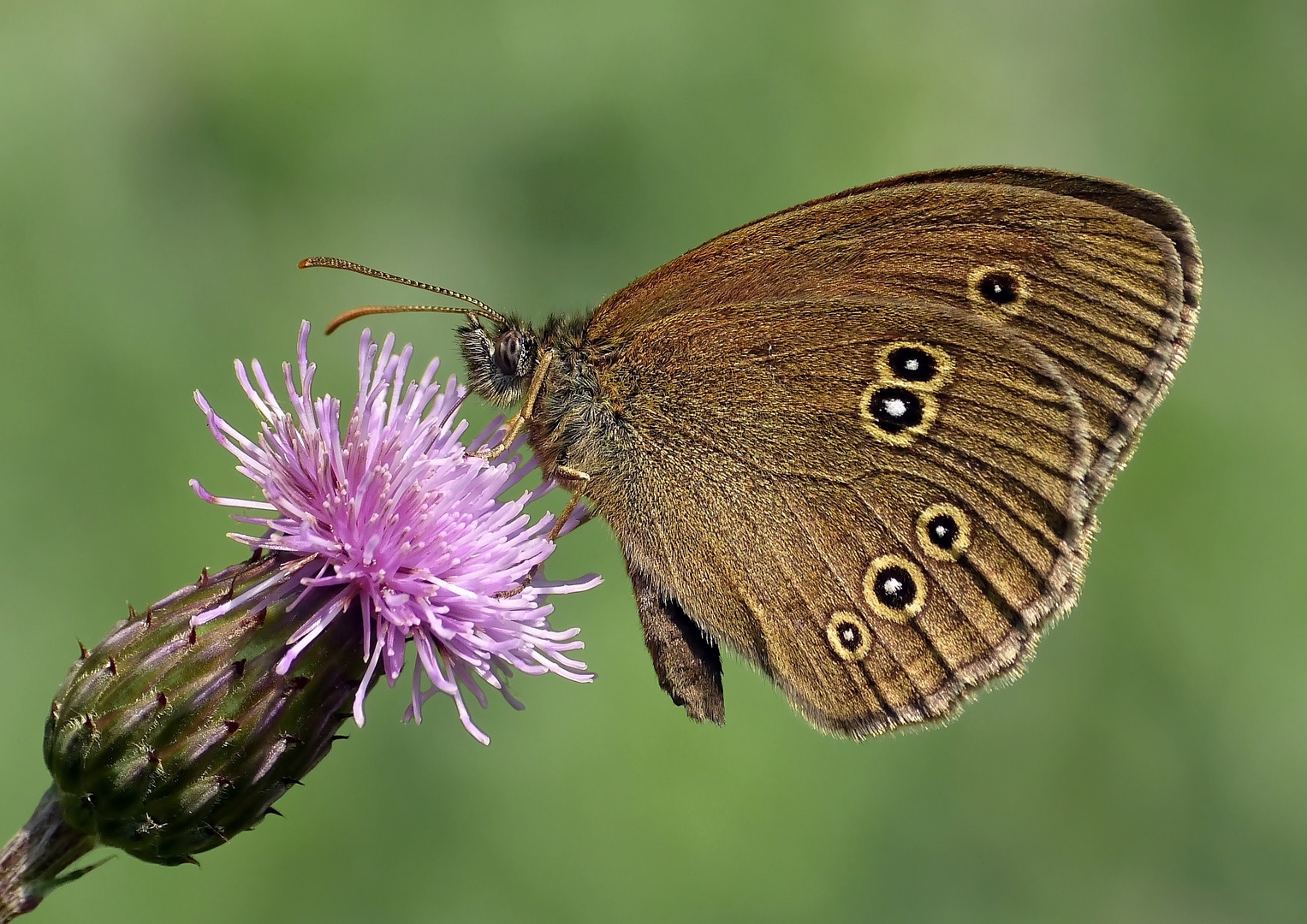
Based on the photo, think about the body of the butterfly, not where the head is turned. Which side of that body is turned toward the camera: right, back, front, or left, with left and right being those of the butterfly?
left
